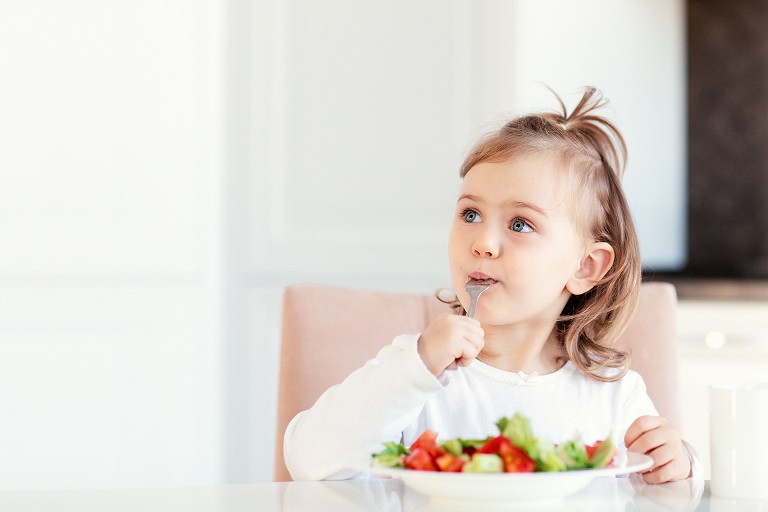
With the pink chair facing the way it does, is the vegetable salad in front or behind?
in front

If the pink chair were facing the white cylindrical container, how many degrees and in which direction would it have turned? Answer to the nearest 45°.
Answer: approximately 45° to its left

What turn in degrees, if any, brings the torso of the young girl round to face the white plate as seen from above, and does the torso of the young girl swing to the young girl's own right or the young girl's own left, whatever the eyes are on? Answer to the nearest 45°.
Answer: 0° — they already face it

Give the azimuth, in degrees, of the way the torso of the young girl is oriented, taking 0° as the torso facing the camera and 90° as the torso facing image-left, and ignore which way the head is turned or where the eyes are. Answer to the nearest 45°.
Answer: approximately 0°
